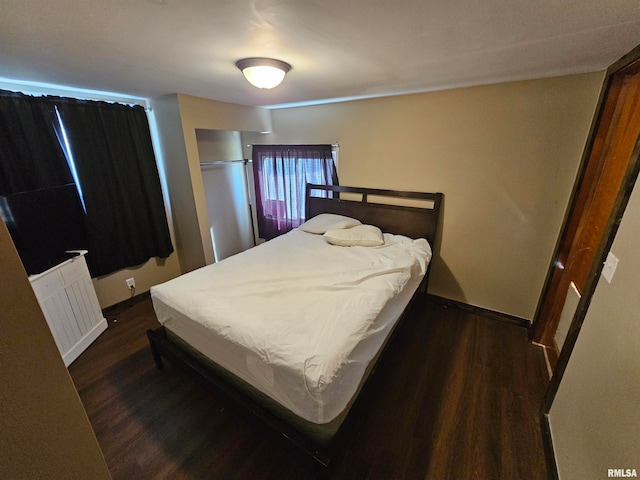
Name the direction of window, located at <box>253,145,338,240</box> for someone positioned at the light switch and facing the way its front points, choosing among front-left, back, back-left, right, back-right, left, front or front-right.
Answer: front-right

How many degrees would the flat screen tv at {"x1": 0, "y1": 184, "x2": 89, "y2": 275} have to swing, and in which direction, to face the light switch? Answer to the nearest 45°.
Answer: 0° — it already faces it

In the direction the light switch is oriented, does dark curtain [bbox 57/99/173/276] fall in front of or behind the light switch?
in front

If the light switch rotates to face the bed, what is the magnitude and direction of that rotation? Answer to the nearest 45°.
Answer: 0° — it already faces it

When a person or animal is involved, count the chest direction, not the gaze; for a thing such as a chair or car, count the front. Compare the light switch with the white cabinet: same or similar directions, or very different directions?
very different directions

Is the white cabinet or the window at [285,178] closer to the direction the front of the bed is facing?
the white cabinet

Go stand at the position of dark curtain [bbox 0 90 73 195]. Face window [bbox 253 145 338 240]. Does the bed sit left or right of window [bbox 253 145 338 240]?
right

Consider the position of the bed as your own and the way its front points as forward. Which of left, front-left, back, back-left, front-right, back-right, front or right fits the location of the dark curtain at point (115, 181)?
right

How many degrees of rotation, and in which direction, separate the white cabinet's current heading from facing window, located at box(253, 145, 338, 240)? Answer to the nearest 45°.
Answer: approximately 45° to its left

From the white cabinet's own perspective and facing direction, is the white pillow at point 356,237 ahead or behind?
ahead

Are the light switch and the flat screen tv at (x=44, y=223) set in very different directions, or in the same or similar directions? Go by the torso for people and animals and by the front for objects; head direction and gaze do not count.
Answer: very different directions

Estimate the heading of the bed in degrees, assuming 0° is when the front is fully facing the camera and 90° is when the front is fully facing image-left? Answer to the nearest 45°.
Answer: approximately 45°

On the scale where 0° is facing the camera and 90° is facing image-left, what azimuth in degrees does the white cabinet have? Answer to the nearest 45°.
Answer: approximately 315°

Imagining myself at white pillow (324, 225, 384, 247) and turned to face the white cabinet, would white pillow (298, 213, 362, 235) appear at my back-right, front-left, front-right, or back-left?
front-right
